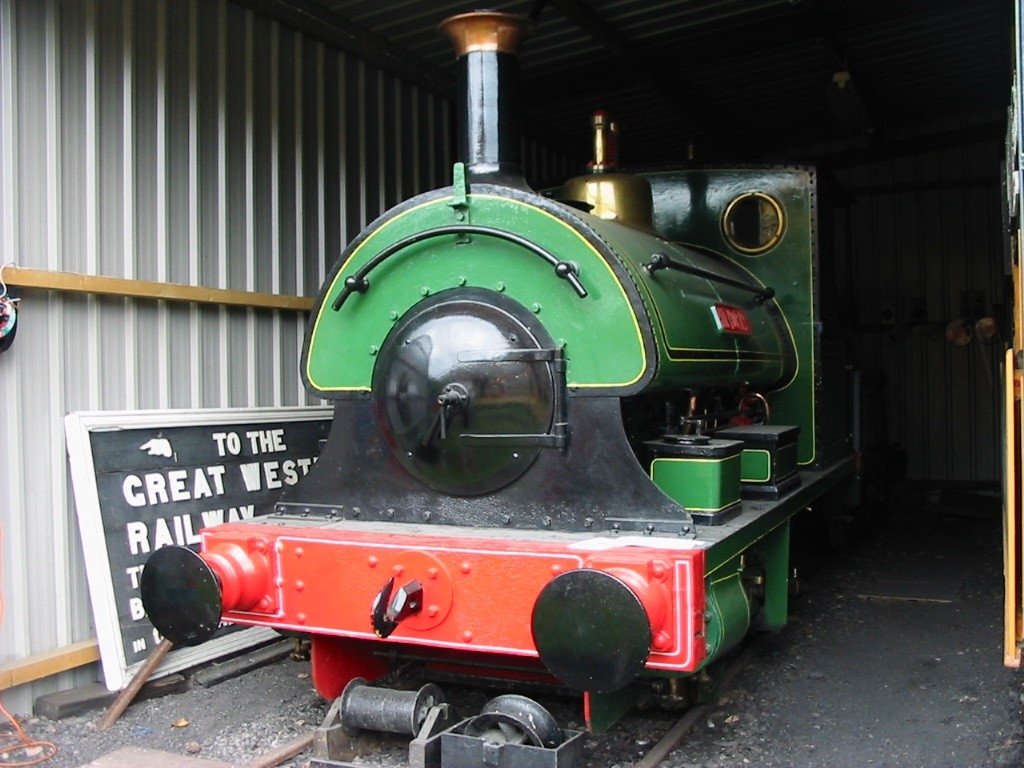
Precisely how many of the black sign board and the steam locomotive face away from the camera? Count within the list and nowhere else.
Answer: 0

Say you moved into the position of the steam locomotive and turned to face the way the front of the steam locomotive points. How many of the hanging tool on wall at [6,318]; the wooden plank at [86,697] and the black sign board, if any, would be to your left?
0

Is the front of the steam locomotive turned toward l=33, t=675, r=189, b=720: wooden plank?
no

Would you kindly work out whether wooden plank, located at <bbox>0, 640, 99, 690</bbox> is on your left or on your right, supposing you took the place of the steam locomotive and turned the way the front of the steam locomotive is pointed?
on your right

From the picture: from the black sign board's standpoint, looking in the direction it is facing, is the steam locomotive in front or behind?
in front

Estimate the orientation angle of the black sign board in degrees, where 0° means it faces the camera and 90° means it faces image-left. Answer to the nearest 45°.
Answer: approximately 315°

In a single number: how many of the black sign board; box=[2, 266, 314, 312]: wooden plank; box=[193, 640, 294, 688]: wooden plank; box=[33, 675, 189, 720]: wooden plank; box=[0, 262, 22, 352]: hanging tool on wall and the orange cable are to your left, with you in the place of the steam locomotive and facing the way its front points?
0

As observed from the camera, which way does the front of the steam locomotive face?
facing the viewer and to the left of the viewer

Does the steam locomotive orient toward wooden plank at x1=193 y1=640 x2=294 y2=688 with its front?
no
